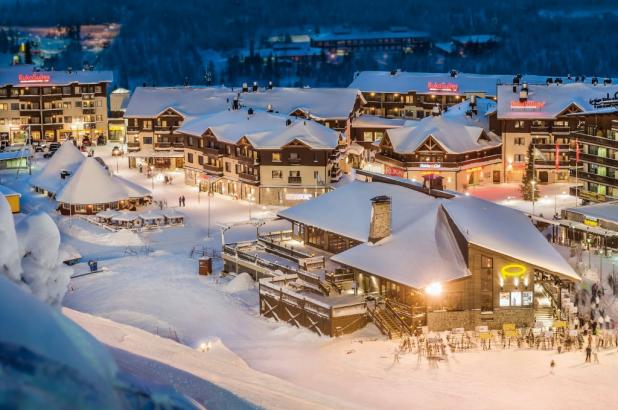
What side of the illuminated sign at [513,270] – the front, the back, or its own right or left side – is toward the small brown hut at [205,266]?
right

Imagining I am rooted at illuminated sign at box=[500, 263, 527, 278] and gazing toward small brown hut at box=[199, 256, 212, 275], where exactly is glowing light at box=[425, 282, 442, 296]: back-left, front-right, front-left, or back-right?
front-left

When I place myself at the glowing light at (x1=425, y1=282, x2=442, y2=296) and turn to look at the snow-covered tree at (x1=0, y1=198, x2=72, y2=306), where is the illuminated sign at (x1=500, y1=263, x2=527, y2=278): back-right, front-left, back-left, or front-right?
back-left

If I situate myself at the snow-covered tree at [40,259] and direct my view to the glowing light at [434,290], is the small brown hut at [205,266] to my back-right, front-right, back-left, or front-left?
front-left

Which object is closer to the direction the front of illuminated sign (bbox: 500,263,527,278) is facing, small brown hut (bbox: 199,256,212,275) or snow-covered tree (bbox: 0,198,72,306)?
the snow-covered tree

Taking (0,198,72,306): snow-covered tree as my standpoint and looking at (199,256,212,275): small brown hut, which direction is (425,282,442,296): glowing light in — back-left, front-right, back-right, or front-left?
front-right

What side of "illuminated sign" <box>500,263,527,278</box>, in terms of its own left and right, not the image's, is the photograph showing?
front

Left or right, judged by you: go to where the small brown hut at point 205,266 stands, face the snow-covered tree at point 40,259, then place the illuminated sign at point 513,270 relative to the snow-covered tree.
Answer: left

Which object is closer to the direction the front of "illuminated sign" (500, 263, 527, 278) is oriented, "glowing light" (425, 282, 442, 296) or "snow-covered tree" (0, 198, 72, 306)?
the snow-covered tree

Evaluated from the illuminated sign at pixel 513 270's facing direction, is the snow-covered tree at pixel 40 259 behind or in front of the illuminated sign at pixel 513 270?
in front
